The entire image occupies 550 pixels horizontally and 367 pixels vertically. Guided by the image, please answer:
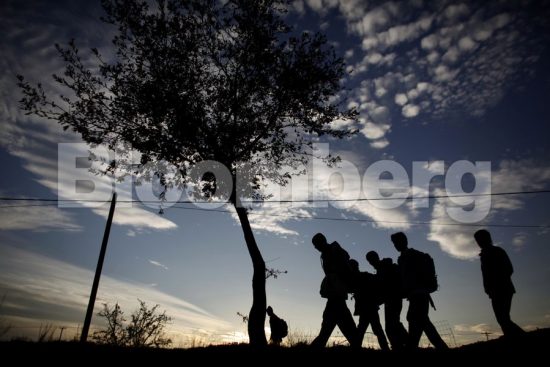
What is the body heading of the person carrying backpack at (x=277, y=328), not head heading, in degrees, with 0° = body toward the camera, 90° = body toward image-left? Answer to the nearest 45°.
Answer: approximately 90°

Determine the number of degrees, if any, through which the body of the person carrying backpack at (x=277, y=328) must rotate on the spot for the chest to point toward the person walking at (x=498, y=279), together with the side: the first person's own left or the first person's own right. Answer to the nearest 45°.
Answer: approximately 135° to the first person's own left

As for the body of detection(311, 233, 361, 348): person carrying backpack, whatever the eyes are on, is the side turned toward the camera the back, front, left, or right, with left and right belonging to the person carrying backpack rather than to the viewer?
left

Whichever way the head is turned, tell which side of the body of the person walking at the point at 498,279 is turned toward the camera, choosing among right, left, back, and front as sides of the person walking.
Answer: left

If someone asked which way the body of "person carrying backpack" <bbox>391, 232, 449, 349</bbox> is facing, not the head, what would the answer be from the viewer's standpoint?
to the viewer's left

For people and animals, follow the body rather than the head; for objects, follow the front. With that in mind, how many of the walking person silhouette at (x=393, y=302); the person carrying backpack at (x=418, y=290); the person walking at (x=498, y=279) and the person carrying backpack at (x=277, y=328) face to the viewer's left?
4

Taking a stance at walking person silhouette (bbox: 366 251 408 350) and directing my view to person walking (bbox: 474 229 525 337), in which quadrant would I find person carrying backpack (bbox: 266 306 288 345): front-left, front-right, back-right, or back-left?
back-left

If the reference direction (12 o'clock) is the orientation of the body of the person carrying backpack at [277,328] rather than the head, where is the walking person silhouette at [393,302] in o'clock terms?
The walking person silhouette is roughly at 8 o'clock from the person carrying backpack.

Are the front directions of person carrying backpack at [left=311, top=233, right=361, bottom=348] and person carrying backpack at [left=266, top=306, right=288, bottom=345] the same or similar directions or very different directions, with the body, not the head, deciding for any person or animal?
same or similar directions

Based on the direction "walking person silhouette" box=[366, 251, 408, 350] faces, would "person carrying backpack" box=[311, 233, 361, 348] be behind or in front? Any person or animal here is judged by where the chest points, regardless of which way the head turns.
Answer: in front

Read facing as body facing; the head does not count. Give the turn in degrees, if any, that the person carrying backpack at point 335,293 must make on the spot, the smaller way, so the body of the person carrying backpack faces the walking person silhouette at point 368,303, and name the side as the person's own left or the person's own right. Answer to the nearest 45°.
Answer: approximately 135° to the person's own right

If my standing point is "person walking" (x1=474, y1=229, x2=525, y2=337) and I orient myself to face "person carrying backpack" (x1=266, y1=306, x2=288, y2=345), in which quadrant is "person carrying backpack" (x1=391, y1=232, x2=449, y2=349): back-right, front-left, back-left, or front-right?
front-left
